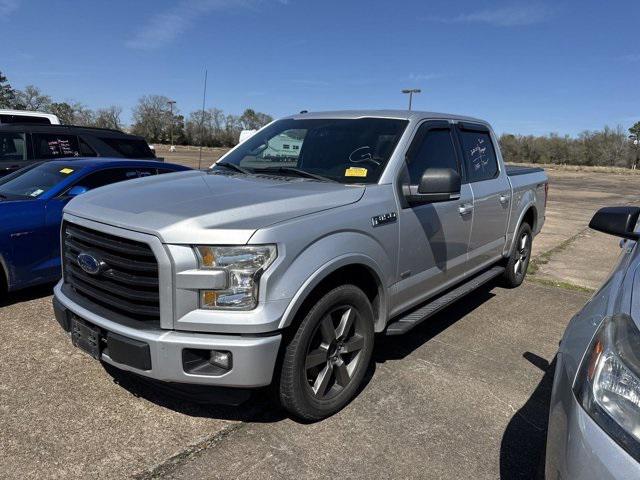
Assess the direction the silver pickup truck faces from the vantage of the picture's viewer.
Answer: facing the viewer and to the left of the viewer

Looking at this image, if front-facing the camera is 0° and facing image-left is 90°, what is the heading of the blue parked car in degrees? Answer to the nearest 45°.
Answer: approximately 45°

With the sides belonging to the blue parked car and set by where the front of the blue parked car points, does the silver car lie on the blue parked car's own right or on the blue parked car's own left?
on the blue parked car's own left

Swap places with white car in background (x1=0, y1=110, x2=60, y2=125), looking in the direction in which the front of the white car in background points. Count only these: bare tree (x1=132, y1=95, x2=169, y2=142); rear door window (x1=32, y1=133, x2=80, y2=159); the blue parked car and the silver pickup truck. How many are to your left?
3

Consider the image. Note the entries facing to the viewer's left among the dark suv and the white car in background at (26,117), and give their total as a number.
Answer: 2

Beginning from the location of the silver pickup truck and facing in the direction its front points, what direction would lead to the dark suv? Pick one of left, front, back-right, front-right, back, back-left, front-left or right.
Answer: right

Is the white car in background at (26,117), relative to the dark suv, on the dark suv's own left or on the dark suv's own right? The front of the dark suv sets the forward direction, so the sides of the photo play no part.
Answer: on the dark suv's own right

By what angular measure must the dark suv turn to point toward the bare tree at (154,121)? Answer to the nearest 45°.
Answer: approximately 90° to its right

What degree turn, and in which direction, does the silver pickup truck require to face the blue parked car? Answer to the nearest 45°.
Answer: approximately 90° to its right

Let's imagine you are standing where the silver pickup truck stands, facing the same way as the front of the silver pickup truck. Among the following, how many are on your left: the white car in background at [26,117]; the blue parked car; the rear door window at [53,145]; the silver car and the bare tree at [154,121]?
1

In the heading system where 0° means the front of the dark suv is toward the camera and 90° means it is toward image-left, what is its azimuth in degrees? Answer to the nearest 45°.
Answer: approximately 90°

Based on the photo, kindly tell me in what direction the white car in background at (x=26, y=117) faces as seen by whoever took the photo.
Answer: facing to the left of the viewer

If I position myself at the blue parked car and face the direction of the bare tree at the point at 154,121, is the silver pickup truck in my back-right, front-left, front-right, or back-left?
back-right

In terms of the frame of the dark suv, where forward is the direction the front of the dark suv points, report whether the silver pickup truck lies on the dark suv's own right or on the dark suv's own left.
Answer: on the dark suv's own left

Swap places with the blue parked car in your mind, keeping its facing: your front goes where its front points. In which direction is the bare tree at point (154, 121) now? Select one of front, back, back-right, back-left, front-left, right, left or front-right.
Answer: back-right
